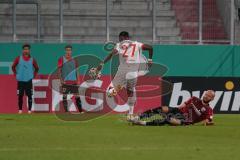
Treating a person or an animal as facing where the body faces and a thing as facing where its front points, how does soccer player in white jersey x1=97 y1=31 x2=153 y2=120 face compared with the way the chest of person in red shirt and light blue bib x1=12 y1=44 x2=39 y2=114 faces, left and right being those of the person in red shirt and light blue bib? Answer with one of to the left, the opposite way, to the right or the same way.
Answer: the opposite way

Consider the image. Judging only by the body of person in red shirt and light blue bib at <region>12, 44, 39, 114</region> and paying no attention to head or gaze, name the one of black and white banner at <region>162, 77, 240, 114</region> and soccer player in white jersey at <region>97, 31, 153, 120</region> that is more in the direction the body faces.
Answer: the soccer player in white jersey

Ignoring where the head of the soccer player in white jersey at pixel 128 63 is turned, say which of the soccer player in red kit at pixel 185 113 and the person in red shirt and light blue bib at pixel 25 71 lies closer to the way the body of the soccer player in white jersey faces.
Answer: the person in red shirt and light blue bib

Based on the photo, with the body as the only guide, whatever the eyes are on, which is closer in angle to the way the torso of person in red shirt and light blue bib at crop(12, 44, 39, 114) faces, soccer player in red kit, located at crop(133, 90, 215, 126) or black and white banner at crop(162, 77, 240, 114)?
the soccer player in red kit

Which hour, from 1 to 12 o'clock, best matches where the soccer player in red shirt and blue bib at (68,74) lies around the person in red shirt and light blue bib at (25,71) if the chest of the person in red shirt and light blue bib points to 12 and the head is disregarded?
The soccer player in red shirt and blue bib is roughly at 9 o'clock from the person in red shirt and light blue bib.

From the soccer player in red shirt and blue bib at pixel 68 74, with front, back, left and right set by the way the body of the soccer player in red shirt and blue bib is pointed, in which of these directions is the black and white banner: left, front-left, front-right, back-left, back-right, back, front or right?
left

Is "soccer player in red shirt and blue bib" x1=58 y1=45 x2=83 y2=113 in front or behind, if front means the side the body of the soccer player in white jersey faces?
in front

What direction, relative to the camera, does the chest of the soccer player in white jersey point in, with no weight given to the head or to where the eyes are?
away from the camera

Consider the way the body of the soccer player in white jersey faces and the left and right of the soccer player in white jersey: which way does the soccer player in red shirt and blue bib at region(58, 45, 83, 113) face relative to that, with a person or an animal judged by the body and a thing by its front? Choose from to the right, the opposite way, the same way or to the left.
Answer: the opposite way

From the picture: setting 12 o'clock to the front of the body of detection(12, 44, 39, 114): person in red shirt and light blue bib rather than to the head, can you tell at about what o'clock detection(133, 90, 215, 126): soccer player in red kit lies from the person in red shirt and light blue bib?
The soccer player in red kit is roughly at 11 o'clock from the person in red shirt and light blue bib.

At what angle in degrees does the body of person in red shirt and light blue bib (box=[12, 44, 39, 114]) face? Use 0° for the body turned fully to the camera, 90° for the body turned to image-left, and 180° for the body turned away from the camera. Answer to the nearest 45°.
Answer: approximately 0°
